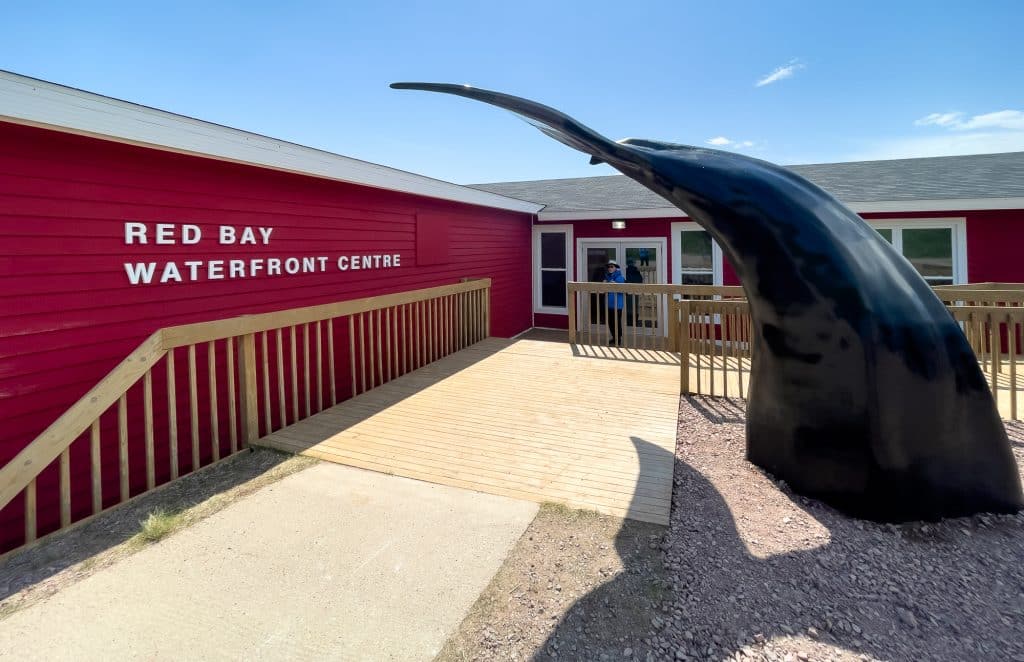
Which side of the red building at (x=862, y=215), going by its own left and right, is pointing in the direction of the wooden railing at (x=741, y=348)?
front

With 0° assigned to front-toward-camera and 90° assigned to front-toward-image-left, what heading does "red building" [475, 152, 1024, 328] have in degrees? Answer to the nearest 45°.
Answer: approximately 0°

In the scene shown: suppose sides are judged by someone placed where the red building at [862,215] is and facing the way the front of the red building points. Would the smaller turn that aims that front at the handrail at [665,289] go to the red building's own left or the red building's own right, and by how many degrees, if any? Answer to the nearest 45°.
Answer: approximately 45° to the red building's own right
